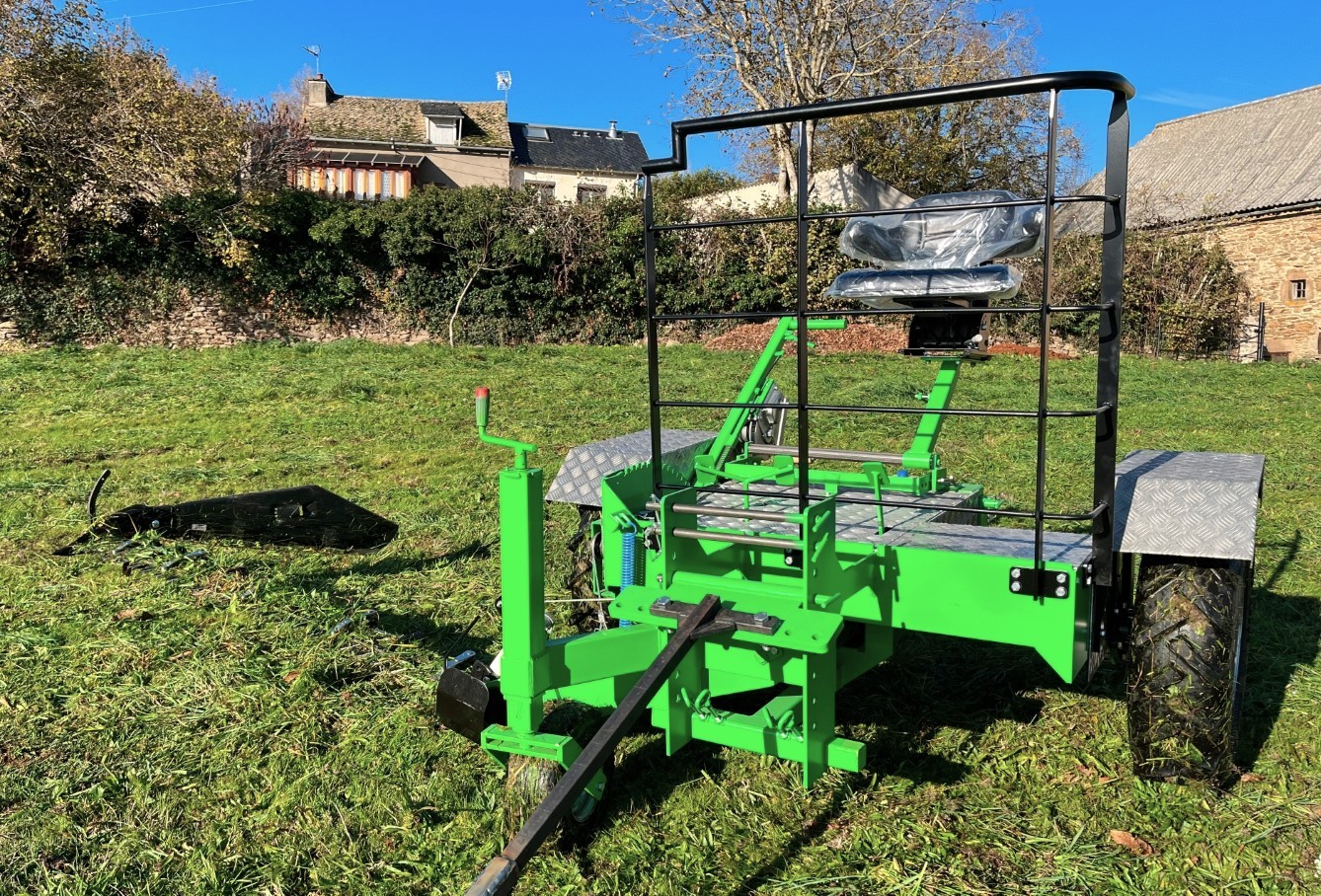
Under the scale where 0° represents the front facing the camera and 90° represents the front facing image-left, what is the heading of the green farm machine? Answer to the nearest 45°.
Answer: approximately 45°

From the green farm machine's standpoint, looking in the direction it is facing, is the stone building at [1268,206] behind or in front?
behind
